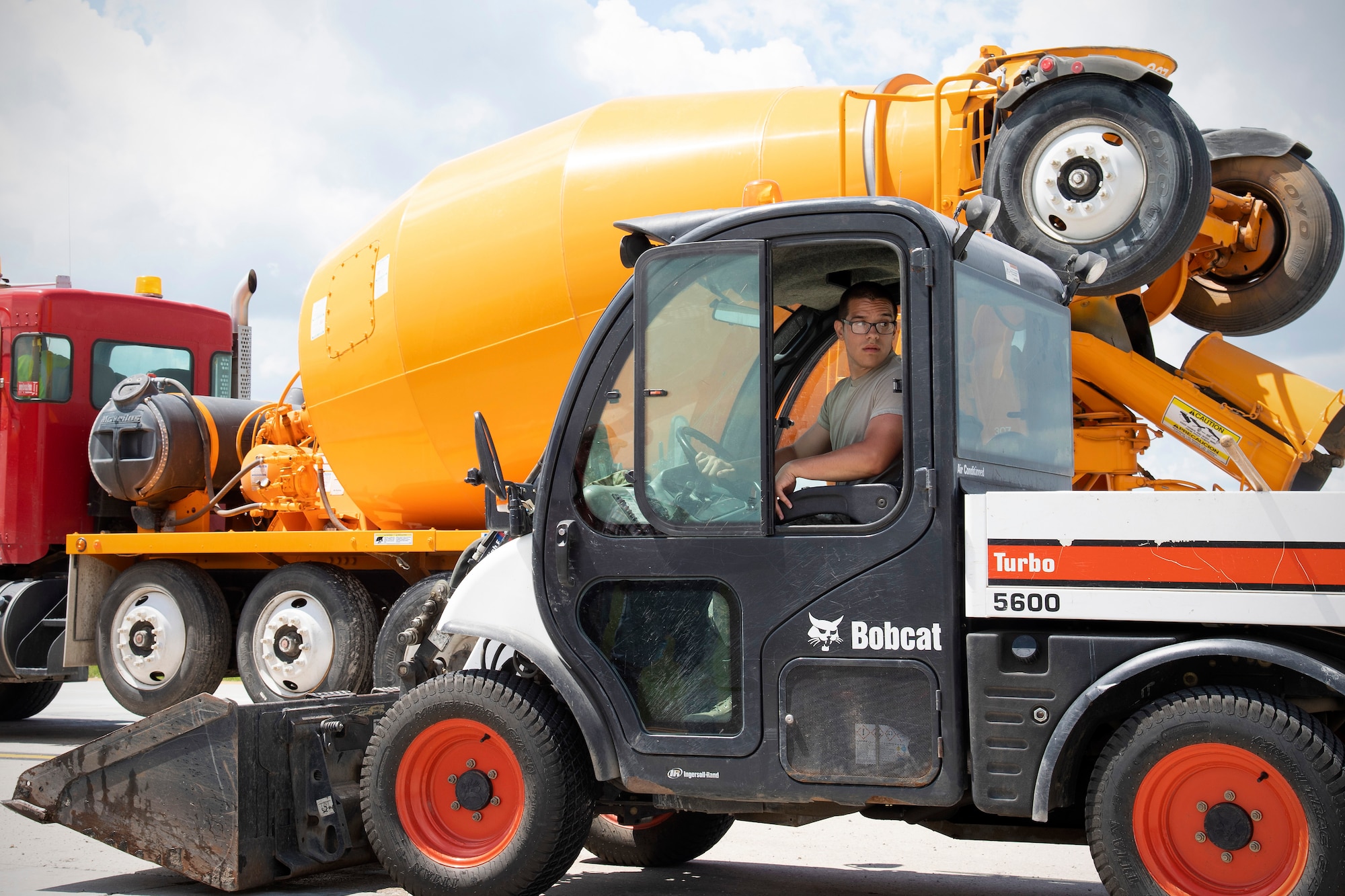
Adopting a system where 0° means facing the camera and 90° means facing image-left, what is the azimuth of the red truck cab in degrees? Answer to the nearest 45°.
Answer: approximately 135°
